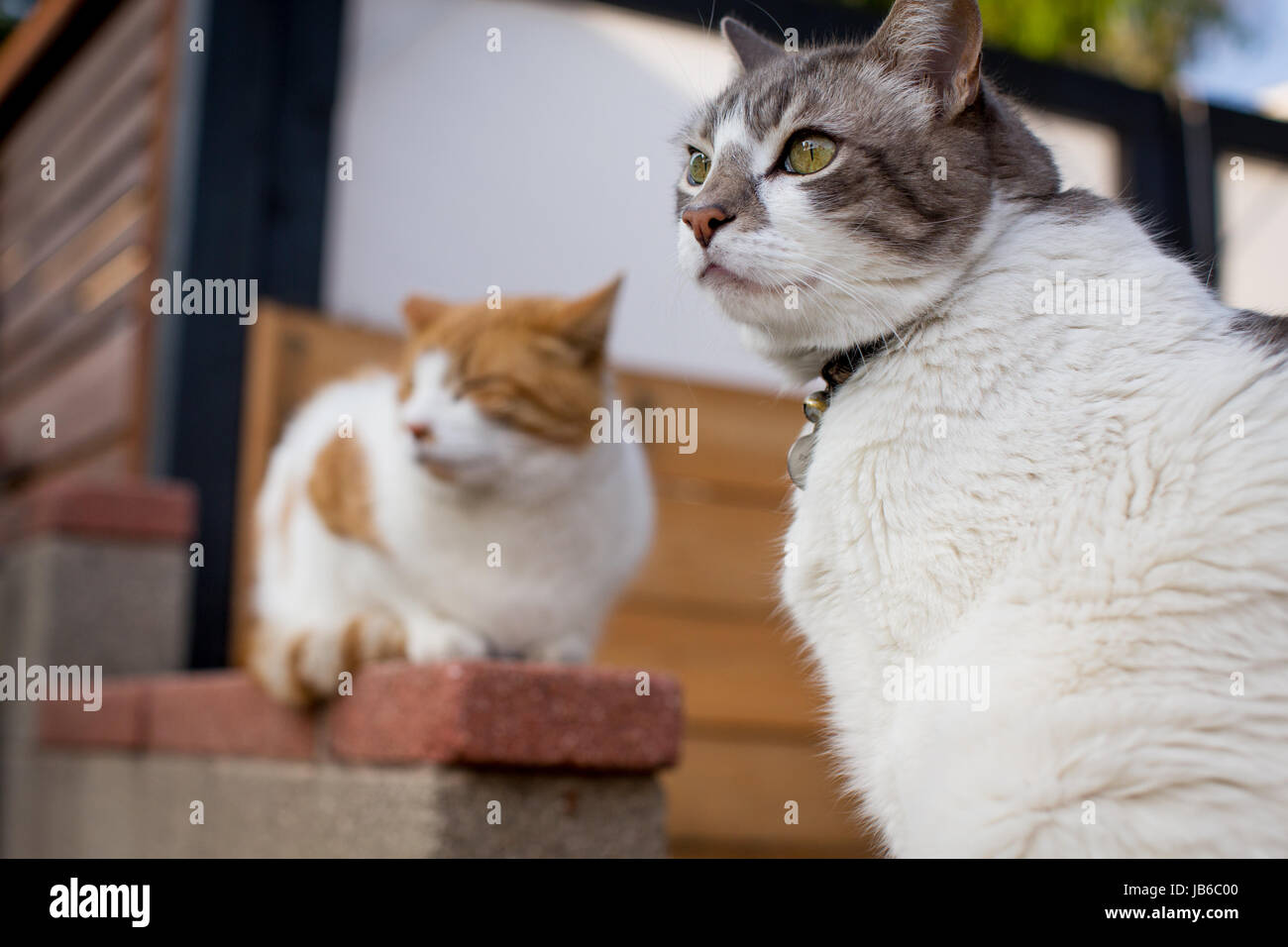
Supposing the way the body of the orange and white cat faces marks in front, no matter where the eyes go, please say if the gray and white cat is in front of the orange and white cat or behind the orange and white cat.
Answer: in front

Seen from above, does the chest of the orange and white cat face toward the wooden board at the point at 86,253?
no
